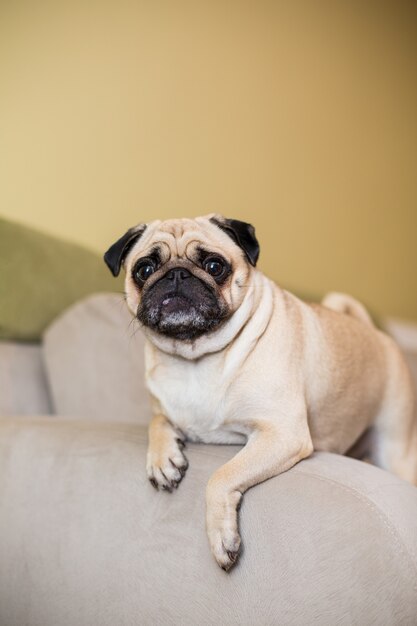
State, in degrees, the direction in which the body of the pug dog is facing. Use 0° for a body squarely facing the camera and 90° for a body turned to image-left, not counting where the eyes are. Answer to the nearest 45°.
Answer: approximately 45°

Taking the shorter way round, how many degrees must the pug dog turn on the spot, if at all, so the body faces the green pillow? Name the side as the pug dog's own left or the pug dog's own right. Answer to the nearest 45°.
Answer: approximately 90° to the pug dog's own right
